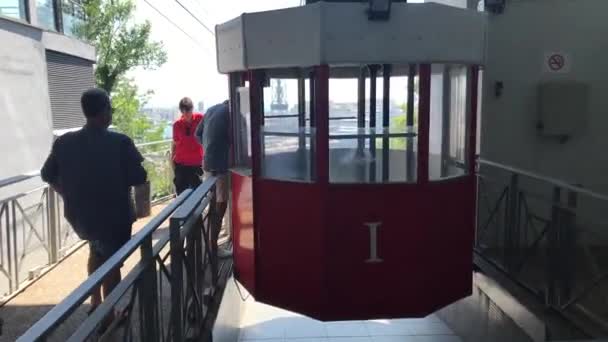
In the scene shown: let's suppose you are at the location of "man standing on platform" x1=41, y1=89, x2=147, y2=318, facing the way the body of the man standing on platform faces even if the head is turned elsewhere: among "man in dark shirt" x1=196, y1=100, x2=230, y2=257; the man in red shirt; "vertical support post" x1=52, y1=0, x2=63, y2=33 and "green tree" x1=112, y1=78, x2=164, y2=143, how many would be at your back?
0

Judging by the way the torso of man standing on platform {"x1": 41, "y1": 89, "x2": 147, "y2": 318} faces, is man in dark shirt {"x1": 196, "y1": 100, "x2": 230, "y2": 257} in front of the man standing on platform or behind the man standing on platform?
in front

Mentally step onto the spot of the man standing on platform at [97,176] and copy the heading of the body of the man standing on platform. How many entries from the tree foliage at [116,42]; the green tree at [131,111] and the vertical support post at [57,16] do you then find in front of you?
3

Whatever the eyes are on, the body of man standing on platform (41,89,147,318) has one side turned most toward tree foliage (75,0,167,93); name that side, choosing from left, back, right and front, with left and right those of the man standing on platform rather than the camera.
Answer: front

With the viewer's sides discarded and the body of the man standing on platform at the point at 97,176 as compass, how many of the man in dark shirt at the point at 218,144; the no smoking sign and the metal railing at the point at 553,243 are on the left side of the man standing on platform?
0

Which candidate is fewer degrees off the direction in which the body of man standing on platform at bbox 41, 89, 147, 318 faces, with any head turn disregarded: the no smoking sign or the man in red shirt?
the man in red shirt

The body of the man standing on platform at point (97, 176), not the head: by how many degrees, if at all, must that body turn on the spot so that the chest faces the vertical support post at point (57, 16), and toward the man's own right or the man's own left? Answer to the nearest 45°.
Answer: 0° — they already face it

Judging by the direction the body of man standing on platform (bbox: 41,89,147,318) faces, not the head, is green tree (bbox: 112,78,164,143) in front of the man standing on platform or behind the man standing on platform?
in front

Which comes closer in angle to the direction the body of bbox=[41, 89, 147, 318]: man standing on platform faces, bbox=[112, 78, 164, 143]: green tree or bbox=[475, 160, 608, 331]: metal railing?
the green tree

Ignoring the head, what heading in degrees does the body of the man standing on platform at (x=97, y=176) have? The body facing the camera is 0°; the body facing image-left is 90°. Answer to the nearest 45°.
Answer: approximately 180°

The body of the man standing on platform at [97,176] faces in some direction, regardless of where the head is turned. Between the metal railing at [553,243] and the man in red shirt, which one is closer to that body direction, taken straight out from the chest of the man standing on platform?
the man in red shirt

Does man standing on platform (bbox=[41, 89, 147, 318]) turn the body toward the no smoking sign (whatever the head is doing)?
no
